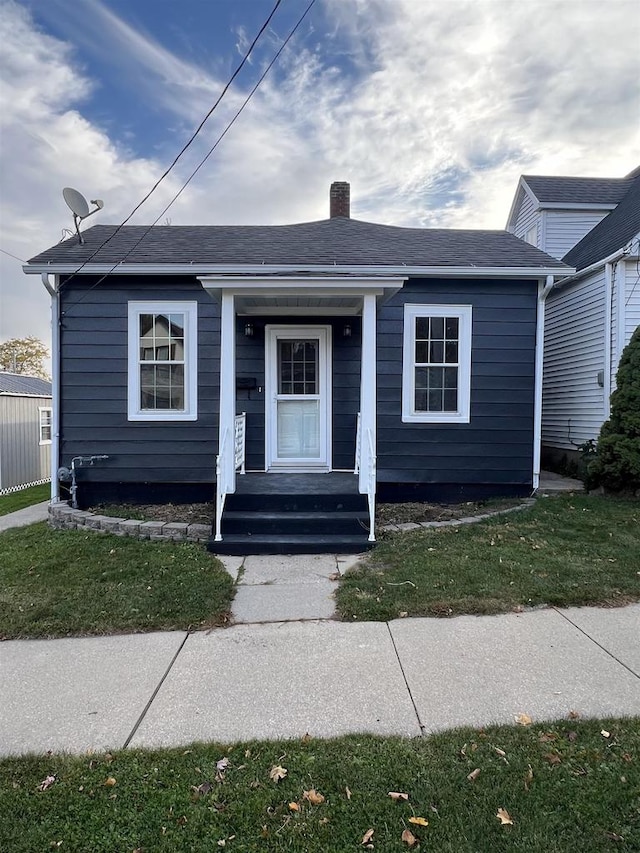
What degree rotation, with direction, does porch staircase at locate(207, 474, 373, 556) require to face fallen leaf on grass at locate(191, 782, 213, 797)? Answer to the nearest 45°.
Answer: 0° — it already faces it

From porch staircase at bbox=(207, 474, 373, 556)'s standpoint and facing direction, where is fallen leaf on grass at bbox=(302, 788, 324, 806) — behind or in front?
in front

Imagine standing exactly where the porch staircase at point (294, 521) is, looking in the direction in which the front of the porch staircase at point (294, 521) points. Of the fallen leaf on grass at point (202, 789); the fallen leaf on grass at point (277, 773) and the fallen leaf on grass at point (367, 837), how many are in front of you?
3

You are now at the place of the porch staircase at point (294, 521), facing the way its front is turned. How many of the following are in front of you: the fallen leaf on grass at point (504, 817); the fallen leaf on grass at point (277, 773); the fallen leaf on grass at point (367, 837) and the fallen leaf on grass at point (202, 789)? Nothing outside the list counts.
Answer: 4

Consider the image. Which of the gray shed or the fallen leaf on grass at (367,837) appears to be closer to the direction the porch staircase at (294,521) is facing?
the fallen leaf on grass

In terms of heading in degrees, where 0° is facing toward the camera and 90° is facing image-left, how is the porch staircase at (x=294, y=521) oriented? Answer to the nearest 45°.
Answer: approximately 0°

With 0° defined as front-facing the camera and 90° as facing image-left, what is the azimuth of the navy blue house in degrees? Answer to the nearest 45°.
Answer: approximately 0°

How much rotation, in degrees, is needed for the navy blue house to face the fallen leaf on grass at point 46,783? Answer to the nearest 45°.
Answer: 0° — it already faces it

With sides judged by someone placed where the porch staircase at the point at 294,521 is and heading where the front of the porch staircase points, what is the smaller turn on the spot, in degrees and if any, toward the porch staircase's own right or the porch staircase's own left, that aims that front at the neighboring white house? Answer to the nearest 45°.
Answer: approximately 135° to the porch staircase's own left

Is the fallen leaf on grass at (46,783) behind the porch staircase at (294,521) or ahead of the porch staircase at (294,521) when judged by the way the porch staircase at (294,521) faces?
ahead

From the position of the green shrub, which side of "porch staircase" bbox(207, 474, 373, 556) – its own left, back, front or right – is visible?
left
